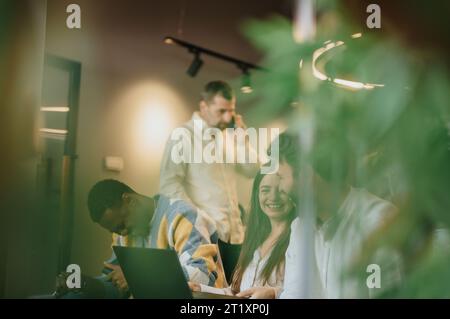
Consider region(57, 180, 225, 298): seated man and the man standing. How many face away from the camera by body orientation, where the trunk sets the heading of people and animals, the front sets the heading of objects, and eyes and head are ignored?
0

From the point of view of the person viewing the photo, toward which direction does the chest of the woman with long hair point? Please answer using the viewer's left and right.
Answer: facing the viewer and to the left of the viewer

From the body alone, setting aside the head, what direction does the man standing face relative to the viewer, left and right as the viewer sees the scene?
facing the viewer and to the right of the viewer

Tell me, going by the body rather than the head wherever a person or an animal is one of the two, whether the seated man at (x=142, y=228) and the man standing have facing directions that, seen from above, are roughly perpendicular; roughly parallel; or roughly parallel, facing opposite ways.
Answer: roughly perpendicular
